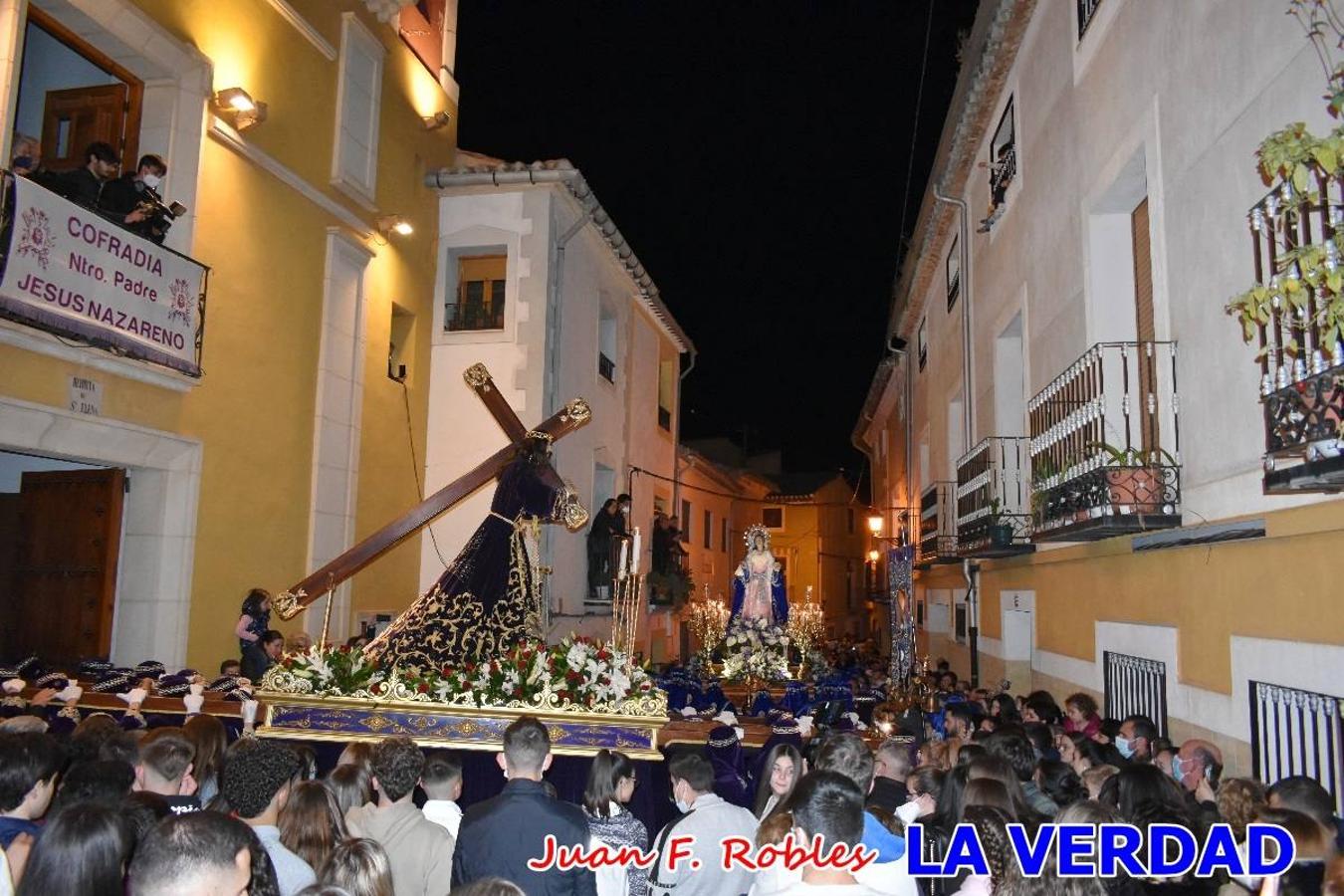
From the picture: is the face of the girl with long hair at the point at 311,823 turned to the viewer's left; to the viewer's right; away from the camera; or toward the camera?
away from the camera

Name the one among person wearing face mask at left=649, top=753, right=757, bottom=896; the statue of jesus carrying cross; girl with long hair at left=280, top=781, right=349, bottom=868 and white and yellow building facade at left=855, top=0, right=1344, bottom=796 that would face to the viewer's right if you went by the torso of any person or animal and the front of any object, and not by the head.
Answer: the statue of jesus carrying cross

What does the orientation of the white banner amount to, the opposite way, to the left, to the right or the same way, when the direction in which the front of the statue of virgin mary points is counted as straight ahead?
to the left

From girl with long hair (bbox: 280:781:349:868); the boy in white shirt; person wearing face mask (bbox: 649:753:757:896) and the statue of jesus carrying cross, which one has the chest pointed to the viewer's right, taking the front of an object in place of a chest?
the statue of jesus carrying cross

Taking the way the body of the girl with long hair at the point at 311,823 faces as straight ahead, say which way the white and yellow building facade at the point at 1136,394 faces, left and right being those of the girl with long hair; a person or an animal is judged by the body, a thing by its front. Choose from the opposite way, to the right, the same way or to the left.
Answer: to the left

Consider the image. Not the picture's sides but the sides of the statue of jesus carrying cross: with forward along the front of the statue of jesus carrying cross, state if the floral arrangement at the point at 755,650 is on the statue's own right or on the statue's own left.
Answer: on the statue's own left

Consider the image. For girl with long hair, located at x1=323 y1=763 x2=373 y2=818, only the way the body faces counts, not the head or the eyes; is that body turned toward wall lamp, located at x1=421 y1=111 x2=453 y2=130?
yes

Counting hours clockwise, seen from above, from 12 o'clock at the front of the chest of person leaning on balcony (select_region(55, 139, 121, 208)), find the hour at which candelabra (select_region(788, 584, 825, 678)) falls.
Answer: The candelabra is roughly at 10 o'clock from the person leaning on balcony.

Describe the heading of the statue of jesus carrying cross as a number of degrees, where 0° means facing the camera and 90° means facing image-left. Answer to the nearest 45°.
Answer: approximately 270°

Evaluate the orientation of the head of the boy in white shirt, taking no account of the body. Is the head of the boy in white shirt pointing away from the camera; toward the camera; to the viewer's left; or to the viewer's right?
away from the camera

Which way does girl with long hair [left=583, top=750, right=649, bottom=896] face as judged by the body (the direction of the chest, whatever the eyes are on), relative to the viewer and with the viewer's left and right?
facing away from the viewer and to the right of the viewer

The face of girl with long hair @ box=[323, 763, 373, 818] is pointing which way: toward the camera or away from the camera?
away from the camera

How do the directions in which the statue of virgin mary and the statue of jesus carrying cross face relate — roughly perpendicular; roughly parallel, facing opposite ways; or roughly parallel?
roughly perpendicular

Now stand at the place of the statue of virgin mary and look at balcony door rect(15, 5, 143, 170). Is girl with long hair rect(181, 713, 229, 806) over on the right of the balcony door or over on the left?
left

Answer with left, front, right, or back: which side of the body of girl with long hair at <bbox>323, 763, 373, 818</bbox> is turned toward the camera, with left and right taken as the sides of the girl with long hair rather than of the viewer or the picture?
back
